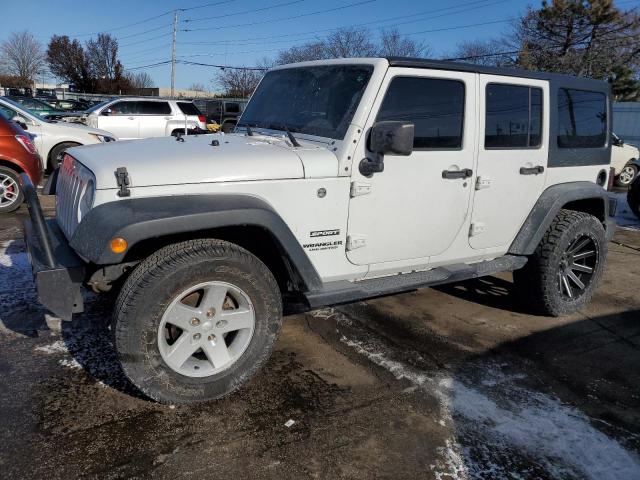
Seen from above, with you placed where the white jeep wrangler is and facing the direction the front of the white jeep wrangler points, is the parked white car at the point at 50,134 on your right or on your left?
on your right

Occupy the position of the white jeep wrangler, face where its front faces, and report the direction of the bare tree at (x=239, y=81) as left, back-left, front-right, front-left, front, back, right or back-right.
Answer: back-right

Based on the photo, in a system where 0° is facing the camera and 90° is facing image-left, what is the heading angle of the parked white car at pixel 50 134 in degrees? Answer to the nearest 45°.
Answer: approximately 270°

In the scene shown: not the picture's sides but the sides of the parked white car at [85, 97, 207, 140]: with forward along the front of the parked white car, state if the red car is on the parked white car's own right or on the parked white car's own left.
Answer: on the parked white car's own left

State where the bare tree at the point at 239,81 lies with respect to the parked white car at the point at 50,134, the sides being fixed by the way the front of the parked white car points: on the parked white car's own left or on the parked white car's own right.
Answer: on the parked white car's own left

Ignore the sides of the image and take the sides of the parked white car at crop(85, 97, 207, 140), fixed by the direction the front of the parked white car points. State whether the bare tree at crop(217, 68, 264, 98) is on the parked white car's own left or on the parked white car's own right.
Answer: on the parked white car's own right

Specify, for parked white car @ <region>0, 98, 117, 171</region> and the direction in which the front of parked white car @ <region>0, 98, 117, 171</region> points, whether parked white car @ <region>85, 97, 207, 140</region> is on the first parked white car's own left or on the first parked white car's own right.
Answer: on the first parked white car's own left

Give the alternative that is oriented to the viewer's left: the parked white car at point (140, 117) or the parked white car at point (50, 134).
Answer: the parked white car at point (140, 117)

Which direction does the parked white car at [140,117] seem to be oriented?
to the viewer's left

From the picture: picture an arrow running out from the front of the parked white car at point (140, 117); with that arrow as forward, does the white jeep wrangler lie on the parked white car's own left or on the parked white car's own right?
on the parked white car's own left
